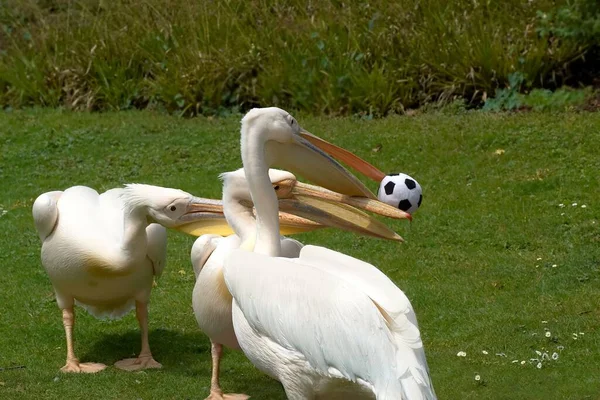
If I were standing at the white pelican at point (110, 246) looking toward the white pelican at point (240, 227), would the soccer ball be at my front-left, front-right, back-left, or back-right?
front-left

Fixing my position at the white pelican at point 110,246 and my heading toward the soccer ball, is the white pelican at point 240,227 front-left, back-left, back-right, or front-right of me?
front-right

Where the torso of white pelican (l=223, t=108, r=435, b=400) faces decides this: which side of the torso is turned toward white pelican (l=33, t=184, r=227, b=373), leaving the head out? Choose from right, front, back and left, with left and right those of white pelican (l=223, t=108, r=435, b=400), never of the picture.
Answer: front

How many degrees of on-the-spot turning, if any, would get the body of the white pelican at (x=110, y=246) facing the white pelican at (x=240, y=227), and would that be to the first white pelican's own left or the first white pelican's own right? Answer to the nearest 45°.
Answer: approximately 45° to the first white pelican's own left

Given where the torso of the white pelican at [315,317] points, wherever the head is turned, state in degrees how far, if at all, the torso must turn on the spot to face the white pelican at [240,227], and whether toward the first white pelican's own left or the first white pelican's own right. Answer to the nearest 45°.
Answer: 0° — it already faces it

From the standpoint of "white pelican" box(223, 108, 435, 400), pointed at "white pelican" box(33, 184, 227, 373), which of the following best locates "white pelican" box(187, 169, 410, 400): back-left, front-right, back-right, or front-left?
front-right

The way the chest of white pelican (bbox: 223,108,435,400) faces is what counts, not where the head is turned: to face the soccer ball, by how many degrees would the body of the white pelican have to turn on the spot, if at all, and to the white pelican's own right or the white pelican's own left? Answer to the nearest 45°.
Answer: approximately 45° to the white pelican's own right

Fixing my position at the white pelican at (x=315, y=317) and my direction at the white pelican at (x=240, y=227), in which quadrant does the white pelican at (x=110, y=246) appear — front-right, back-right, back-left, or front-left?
front-left

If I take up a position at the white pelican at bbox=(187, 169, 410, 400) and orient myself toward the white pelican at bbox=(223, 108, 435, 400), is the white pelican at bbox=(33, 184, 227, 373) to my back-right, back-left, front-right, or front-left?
back-right

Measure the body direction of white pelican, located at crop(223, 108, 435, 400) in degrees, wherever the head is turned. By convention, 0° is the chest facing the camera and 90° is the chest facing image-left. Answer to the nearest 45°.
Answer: approximately 135°
